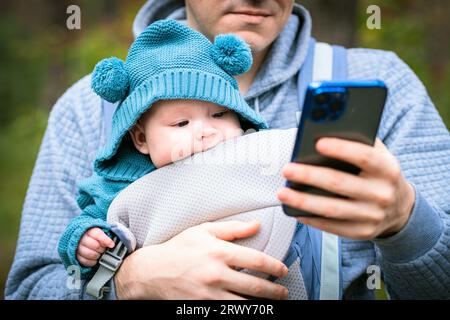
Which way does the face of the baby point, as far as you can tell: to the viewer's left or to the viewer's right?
to the viewer's right

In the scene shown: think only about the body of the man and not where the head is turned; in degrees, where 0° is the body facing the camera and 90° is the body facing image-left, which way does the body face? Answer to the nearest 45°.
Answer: approximately 0°

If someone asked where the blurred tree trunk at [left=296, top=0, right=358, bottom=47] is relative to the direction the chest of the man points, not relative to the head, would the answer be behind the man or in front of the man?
behind
